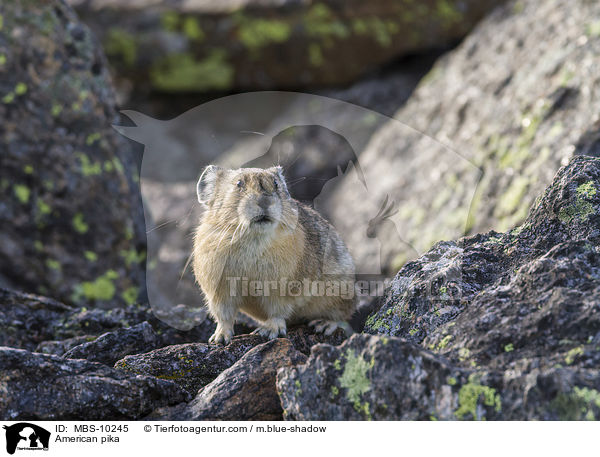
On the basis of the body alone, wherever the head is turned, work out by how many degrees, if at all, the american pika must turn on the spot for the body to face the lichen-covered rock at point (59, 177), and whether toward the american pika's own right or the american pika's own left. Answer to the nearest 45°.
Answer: approximately 90° to the american pika's own right

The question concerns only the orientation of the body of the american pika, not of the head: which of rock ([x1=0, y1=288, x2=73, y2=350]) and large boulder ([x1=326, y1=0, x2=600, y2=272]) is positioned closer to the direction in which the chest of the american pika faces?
the rock

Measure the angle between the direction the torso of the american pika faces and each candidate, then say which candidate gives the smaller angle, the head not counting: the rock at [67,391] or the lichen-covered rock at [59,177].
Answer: the rock

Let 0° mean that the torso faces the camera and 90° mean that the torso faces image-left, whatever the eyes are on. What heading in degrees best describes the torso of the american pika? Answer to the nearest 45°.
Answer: approximately 45°

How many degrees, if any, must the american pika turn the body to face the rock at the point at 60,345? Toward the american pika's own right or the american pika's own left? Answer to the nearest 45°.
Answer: approximately 45° to the american pika's own right

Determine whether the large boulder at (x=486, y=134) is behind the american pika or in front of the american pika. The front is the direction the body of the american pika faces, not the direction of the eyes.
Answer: behind

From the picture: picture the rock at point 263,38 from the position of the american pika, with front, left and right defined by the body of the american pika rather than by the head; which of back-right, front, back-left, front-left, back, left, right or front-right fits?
back-right

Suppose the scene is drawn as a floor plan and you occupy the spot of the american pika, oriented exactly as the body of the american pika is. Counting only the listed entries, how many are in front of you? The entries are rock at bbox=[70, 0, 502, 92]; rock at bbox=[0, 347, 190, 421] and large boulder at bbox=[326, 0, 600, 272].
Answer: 1

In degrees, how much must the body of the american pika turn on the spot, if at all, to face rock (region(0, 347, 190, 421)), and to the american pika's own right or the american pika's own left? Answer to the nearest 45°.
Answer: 0° — it already faces it
